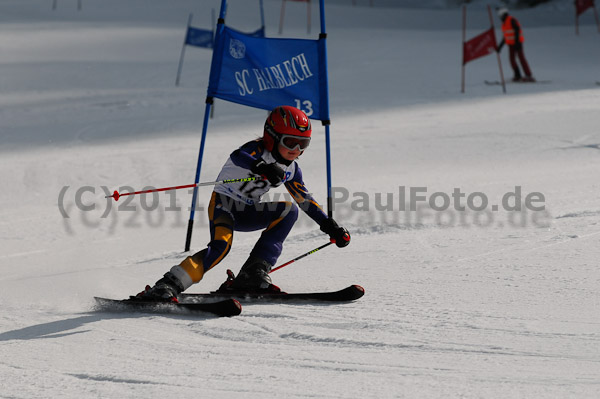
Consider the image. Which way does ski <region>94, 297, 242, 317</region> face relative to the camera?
to the viewer's right

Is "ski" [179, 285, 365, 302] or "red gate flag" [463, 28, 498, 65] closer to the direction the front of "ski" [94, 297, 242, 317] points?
the ski

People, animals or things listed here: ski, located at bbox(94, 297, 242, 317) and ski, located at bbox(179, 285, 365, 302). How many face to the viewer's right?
2

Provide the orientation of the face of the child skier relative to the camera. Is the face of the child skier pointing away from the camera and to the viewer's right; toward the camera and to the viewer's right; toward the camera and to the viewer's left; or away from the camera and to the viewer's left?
toward the camera and to the viewer's right

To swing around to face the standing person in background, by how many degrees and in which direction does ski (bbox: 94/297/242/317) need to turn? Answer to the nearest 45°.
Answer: approximately 45° to its left

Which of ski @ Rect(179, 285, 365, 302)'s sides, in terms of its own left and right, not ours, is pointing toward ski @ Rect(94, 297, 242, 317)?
back

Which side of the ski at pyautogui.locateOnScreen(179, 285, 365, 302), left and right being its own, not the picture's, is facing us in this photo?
right

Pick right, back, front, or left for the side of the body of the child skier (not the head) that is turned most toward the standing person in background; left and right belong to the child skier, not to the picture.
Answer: left
